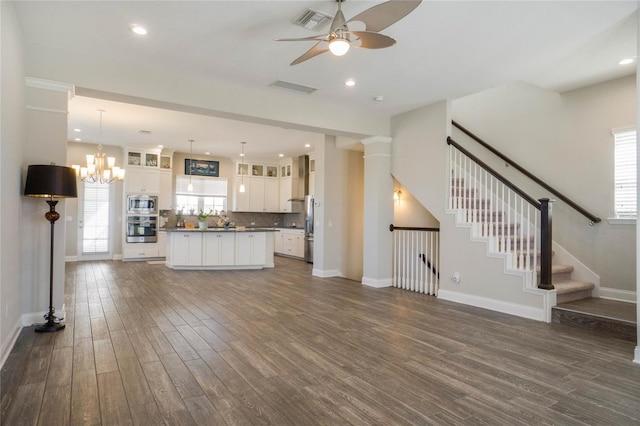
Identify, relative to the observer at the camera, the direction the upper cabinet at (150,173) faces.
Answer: facing the viewer

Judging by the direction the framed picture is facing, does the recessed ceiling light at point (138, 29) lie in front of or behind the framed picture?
in front

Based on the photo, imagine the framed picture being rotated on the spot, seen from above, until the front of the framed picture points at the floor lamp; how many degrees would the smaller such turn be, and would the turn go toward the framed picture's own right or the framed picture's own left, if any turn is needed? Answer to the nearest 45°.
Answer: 0° — it already faces it

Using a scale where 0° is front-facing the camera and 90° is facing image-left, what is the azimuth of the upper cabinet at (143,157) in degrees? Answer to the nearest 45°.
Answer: approximately 0°

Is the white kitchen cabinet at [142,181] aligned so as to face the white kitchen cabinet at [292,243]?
no

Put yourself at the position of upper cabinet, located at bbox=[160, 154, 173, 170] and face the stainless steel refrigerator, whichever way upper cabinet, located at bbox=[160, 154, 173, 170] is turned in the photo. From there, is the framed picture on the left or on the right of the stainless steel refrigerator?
left

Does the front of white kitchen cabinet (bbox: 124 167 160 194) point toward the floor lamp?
yes

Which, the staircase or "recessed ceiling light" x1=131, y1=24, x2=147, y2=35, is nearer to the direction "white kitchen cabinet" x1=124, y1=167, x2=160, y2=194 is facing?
the recessed ceiling light

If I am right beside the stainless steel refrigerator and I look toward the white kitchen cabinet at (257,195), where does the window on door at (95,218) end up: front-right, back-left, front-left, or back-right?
front-left

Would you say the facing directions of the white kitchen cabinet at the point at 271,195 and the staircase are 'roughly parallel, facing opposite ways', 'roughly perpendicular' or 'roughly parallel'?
roughly parallel

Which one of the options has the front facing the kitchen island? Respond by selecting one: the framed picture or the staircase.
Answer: the framed picture

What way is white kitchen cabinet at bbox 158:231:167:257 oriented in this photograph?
toward the camera

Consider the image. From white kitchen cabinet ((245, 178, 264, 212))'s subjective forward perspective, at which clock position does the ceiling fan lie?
The ceiling fan is roughly at 12 o'clock from the white kitchen cabinet.

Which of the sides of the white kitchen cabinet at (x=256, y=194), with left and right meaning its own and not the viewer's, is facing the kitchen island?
front

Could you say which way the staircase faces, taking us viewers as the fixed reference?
facing the viewer and to the right of the viewer
